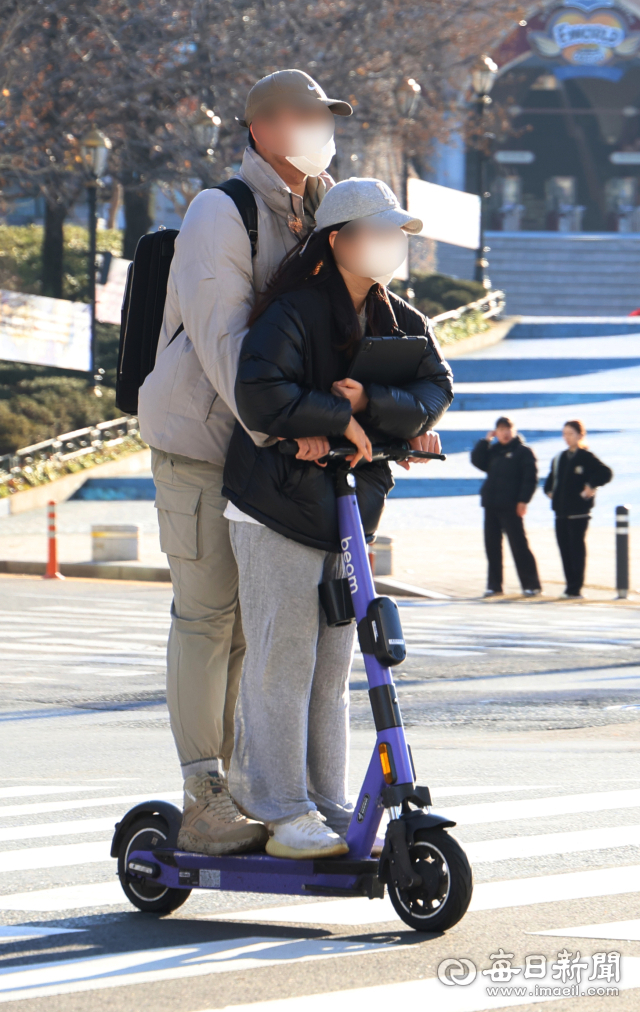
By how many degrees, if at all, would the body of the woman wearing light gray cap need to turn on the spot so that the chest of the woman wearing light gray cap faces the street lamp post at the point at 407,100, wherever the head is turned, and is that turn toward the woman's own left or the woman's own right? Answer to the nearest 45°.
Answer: approximately 135° to the woman's own left

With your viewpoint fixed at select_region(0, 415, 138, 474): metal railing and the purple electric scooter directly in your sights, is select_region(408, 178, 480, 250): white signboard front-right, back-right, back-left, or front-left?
back-left

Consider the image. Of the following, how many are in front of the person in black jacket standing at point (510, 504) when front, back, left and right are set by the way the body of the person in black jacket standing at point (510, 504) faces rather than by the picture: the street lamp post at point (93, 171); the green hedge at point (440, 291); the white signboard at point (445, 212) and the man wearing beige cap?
1

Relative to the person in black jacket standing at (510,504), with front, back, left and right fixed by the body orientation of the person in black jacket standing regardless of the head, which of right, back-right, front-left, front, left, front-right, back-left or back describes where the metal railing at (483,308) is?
back

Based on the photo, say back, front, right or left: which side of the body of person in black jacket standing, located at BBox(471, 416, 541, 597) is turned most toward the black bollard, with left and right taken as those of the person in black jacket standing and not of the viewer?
left

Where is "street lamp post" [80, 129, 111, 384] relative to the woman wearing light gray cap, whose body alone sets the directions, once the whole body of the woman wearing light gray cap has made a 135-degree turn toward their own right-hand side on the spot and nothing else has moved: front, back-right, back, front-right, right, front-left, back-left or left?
right

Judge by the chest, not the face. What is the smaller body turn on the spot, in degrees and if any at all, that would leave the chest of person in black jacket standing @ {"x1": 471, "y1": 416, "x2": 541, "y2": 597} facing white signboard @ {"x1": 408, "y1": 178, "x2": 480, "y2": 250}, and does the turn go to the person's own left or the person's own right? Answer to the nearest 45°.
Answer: approximately 180°

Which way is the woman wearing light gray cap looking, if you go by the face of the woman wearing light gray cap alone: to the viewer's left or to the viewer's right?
to the viewer's right

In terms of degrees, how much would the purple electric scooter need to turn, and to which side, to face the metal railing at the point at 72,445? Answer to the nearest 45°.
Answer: approximately 135° to its left

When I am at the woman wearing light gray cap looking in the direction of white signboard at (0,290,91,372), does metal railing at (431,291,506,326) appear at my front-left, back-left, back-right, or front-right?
front-right

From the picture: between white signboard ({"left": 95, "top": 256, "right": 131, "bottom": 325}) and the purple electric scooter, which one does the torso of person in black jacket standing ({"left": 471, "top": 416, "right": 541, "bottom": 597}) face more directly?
the purple electric scooter

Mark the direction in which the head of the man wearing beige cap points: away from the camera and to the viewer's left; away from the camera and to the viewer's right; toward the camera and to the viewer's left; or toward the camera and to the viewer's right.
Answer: toward the camera and to the viewer's right

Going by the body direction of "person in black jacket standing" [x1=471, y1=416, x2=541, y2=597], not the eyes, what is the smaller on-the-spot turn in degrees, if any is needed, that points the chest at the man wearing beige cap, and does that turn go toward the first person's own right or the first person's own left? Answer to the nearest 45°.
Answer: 0° — they already face them

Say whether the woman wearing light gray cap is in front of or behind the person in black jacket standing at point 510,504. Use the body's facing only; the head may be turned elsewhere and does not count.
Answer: in front

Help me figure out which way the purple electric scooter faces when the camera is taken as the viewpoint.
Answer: facing the viewer and to the right of the viewer

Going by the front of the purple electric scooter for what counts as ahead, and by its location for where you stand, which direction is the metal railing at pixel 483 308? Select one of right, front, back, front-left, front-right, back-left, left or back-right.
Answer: back-left

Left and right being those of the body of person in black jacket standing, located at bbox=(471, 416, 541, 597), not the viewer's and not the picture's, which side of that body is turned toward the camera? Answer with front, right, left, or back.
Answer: front

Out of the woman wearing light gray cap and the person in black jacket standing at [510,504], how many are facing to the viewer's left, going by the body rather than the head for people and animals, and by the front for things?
0

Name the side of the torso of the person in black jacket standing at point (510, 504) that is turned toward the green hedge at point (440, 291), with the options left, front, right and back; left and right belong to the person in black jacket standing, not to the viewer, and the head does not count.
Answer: back

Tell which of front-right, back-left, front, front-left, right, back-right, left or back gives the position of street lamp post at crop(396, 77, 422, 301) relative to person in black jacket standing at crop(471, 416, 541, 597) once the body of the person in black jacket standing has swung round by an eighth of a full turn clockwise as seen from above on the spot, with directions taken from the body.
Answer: back-right
